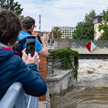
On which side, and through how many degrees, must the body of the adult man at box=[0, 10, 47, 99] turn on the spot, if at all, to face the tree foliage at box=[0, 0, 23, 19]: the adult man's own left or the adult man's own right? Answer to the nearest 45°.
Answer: approximately 45° to the adult man's own left

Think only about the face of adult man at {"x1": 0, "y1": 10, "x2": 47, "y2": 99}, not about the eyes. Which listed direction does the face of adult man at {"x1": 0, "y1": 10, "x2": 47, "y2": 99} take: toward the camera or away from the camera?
away from the camera

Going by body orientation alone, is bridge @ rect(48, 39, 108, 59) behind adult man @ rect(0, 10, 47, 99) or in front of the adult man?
in front

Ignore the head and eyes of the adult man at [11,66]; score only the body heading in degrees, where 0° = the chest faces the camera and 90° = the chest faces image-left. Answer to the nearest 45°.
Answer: approximately 225°

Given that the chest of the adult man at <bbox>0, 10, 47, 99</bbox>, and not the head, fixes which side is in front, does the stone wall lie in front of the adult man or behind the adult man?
in front
